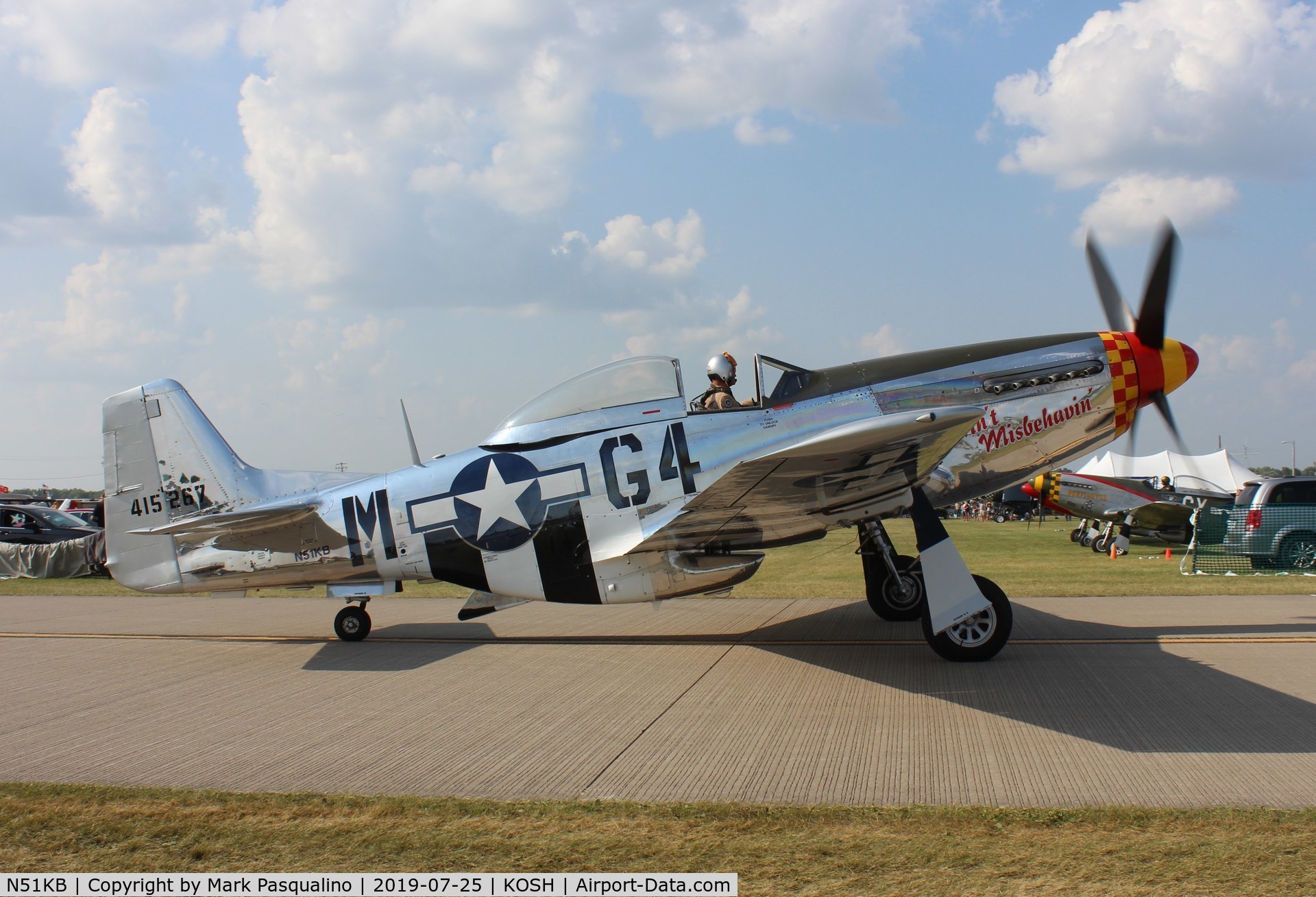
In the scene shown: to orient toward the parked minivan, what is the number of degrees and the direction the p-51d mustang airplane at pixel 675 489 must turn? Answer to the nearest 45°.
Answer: approximately 45° to its left

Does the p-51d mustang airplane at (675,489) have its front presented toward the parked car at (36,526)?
no

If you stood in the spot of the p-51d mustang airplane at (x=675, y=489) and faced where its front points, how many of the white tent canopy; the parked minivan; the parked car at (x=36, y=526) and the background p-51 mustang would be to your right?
0

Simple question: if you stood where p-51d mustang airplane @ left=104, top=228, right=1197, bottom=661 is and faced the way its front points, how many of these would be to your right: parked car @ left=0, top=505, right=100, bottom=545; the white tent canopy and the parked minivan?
0

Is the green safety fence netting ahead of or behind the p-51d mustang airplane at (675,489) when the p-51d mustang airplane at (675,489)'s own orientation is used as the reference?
ahead

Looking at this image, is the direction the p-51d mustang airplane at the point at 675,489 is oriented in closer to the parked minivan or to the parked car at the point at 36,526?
the parked minivan

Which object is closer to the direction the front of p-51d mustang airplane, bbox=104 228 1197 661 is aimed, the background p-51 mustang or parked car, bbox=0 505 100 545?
the background p-51 mustang

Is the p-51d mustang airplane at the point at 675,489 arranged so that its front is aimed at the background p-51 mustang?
no

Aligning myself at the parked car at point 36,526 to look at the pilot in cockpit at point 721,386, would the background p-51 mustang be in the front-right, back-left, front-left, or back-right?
front-left

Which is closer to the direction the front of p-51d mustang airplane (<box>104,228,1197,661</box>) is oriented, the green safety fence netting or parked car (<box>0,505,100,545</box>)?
the green safety fence netting

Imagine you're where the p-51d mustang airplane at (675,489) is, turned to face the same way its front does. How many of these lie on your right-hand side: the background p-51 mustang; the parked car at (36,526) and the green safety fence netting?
0

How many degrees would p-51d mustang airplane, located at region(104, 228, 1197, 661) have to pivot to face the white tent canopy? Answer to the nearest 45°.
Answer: approximately 45° to its left

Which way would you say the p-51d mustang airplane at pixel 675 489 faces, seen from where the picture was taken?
facing to the right of the viewer
